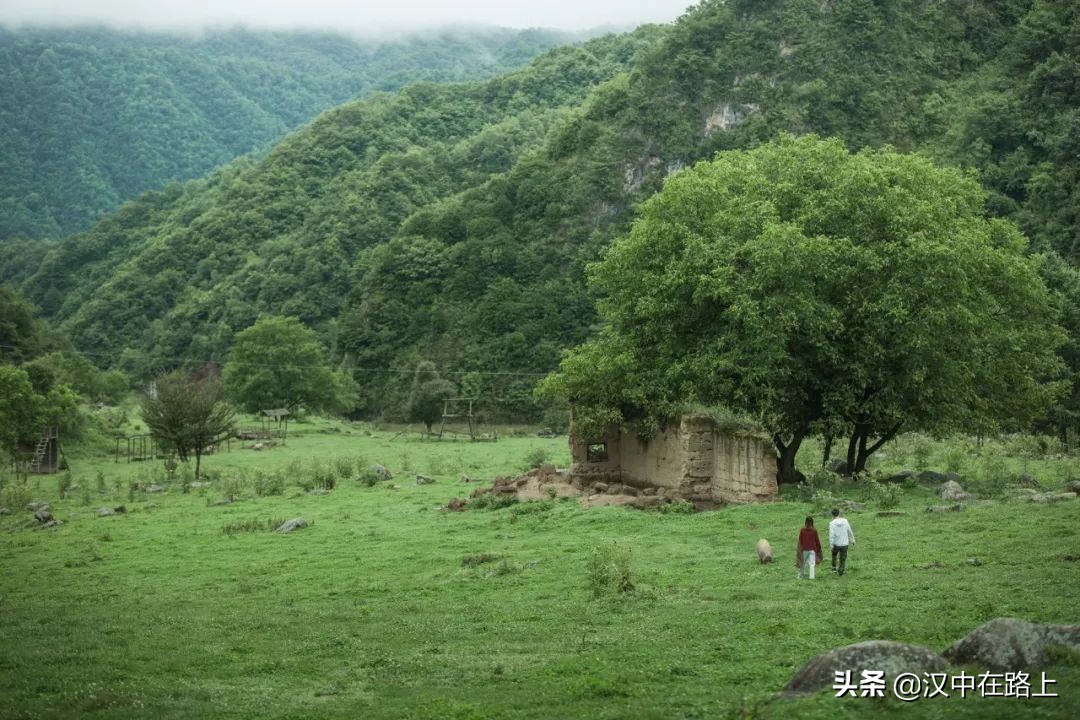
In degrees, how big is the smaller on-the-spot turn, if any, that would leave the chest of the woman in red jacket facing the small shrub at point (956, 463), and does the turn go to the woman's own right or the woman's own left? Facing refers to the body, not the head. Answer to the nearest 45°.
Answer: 0° — they already face it

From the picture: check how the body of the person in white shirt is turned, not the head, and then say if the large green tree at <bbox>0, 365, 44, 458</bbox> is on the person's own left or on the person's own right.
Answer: on the person's own left

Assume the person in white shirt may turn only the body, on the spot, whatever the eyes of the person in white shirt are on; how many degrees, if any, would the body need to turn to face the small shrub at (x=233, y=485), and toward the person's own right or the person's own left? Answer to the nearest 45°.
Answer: approximately 45° to the person's own left

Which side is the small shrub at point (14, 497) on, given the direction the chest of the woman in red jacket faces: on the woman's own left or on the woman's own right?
on the woman's own left

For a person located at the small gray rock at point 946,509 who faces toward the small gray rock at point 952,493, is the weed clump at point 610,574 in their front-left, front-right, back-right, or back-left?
back-left

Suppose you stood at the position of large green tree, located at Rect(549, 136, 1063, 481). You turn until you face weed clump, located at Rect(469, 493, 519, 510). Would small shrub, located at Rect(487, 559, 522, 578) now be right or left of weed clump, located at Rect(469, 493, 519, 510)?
left

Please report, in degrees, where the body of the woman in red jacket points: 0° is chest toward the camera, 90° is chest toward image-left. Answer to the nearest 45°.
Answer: approximately 180°

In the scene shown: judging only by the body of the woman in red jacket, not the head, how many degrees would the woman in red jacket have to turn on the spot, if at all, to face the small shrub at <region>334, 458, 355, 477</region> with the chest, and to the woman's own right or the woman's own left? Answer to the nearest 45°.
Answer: approximately 45° to the woman's own left

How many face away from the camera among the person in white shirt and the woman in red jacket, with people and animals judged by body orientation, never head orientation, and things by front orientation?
2

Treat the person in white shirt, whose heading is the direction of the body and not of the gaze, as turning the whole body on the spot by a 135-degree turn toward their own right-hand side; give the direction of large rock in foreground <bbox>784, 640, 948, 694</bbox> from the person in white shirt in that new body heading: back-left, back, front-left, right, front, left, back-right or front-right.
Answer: front-right

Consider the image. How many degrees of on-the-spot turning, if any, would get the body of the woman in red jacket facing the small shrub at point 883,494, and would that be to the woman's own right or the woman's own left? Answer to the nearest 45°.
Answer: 0° — they already face it

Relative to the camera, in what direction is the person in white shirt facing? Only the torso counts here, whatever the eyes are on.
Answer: away from the camera
